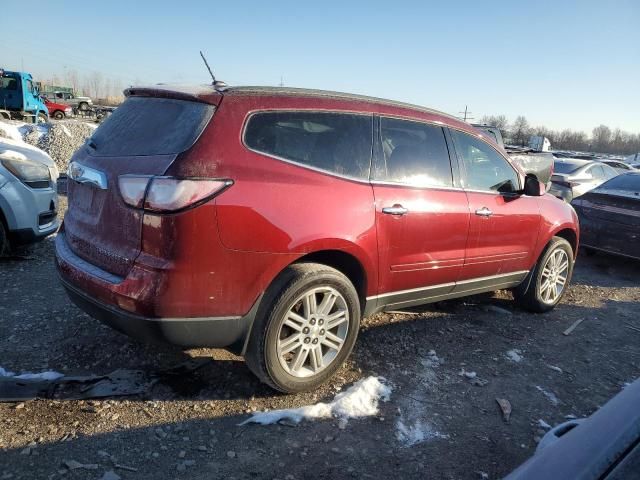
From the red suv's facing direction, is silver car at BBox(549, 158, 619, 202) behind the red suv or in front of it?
in front

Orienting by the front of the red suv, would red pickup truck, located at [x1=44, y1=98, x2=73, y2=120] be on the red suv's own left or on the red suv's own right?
on the red suv's own left

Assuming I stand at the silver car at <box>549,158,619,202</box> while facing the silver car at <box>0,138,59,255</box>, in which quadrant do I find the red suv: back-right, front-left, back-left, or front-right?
front-left

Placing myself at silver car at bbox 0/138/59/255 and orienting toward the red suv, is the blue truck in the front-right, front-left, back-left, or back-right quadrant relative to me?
back-left

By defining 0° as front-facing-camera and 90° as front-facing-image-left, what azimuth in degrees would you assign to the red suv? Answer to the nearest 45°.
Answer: approximately 225°

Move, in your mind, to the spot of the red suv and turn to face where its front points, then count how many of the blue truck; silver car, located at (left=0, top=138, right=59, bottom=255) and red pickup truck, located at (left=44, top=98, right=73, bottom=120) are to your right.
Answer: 0

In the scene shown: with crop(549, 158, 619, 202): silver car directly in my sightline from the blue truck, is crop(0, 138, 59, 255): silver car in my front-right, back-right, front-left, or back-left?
front-right
